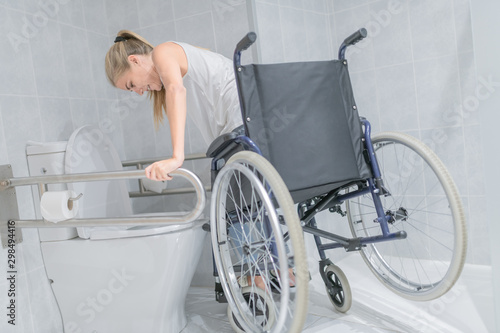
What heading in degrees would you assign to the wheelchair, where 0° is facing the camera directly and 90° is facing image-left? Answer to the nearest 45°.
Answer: approximately 135°

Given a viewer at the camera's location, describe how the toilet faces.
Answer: facing to the right of the viewer

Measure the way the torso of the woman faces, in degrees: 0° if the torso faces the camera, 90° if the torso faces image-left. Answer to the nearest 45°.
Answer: approximately 90°

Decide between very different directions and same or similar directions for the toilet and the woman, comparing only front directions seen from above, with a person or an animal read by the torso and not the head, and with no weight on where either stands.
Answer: very different directions

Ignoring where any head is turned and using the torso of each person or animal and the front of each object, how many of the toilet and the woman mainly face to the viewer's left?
1
